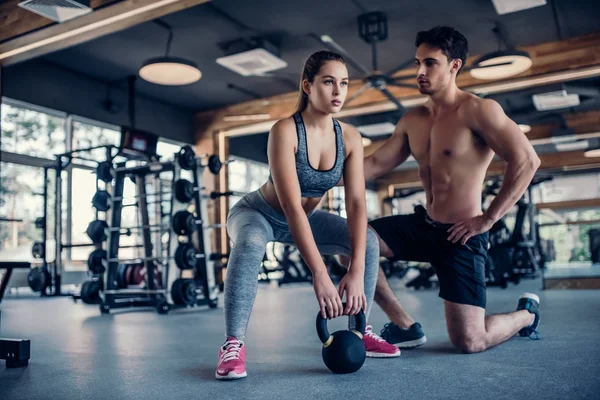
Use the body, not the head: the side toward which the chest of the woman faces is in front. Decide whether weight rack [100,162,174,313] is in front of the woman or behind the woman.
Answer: behind

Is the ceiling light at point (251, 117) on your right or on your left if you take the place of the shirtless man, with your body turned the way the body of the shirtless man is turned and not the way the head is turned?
on your right

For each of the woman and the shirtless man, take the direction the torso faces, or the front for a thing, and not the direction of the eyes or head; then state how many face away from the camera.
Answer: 0

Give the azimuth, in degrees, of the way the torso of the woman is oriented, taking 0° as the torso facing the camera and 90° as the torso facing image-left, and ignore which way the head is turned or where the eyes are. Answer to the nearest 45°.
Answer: approximately 315°

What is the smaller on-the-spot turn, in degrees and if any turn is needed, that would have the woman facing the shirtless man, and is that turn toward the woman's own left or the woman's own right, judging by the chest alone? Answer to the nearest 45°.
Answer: approximately 90° to the woman's own left

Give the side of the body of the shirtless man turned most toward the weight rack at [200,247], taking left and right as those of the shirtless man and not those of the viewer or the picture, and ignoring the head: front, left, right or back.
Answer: right

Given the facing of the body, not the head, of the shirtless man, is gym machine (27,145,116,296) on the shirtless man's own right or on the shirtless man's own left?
on the shirtless man's own right

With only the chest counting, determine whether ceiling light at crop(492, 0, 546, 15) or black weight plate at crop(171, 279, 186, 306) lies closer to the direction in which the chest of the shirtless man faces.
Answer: the black weight plate

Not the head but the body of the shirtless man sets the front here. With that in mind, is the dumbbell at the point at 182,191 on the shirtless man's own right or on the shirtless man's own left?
on the shirtless man's own right

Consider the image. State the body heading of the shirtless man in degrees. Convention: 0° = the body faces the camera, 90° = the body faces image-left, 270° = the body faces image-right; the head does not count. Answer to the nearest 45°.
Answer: approximately 45°

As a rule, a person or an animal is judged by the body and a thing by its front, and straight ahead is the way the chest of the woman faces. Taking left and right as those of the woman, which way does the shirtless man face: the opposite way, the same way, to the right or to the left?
to the right

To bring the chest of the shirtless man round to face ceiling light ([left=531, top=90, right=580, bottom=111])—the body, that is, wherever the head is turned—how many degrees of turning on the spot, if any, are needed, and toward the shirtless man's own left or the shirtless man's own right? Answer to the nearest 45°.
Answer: approximately 135° to the shirtless man's own right

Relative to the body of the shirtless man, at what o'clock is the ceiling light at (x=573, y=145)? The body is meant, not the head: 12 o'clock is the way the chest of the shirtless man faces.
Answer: The ceiling light is roughly at 5 o'clock from the shirtless man.

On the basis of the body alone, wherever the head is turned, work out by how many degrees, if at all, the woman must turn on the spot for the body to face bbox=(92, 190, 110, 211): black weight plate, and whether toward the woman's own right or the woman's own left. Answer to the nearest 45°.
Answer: approximately 180°

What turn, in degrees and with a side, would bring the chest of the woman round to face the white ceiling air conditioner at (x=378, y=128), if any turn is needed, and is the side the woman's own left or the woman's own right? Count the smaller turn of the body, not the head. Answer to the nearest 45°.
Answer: approximately 135° to the woman's own left
